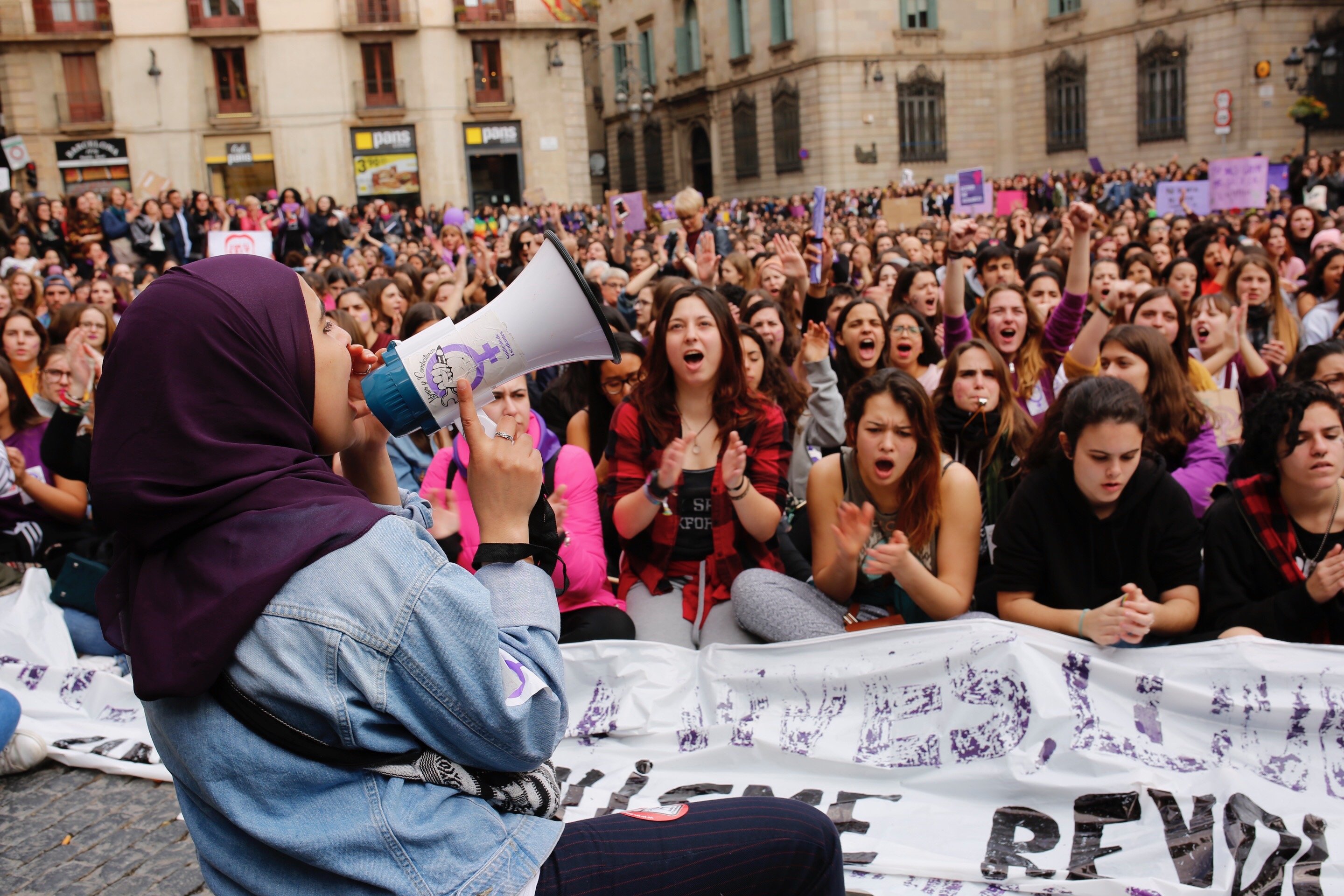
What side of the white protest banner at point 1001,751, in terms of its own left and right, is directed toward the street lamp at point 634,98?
back

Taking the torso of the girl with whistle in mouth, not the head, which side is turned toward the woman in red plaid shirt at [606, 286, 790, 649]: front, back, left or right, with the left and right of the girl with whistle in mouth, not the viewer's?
right

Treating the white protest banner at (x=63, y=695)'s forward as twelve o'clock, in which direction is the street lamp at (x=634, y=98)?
The street lamp is roughly at 7 o'clock from the white protest banner.

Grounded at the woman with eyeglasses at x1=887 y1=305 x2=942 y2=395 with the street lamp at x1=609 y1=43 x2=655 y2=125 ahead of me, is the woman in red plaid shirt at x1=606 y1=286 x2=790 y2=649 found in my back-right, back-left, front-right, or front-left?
back-left

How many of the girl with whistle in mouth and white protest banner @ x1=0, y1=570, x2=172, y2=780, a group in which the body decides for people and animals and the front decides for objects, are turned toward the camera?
2
